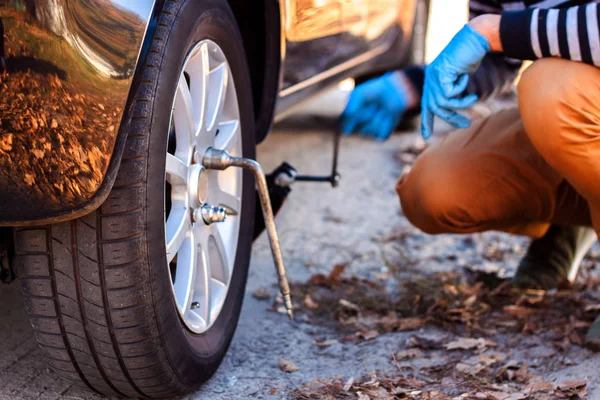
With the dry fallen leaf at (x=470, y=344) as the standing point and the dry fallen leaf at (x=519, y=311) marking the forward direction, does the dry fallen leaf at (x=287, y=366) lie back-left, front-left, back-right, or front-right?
back-left

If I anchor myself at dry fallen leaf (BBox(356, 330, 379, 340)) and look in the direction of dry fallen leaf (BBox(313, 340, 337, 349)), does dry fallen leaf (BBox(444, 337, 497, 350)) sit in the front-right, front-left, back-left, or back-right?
back-left
